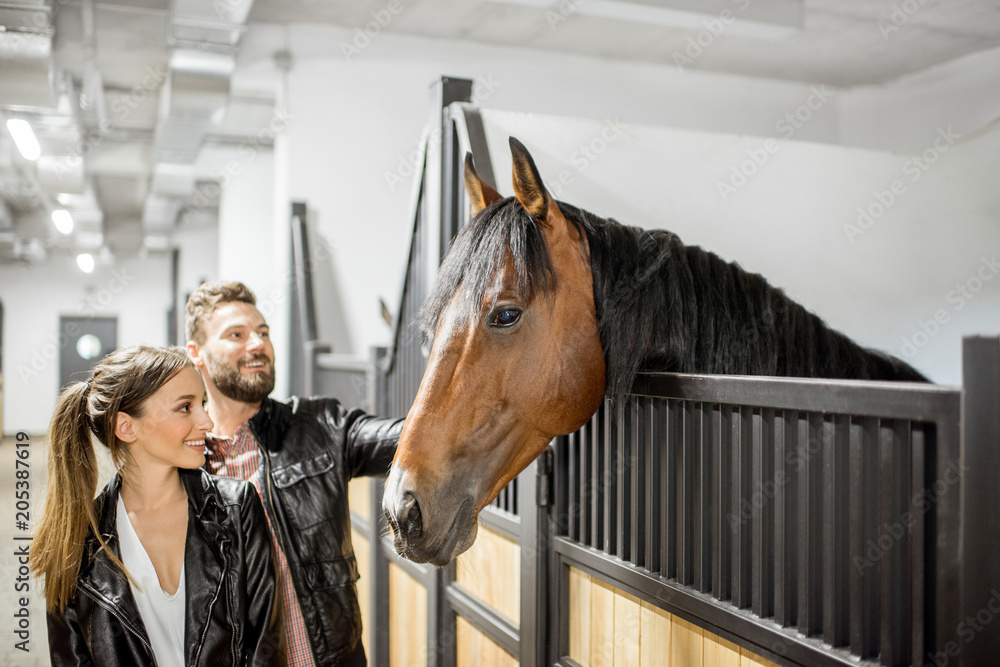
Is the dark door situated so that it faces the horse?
yes

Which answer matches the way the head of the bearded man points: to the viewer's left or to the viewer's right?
to the viewer's right

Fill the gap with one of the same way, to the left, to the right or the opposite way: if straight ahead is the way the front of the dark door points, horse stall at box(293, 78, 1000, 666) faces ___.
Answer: to the right

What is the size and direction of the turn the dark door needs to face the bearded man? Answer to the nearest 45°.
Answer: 0° — it already faces them

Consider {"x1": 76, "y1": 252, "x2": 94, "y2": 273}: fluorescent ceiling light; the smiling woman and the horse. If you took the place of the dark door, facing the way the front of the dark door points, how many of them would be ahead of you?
3

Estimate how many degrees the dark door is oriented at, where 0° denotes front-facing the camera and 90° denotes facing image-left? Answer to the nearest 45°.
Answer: approximately 0°

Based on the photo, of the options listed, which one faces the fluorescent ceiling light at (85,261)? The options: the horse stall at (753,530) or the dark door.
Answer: the dark door

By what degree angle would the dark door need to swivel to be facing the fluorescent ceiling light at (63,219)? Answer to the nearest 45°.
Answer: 0° — it already faces it

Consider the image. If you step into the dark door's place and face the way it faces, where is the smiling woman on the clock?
The smiling woman is roughly at 12 o'clock from the dark door.
